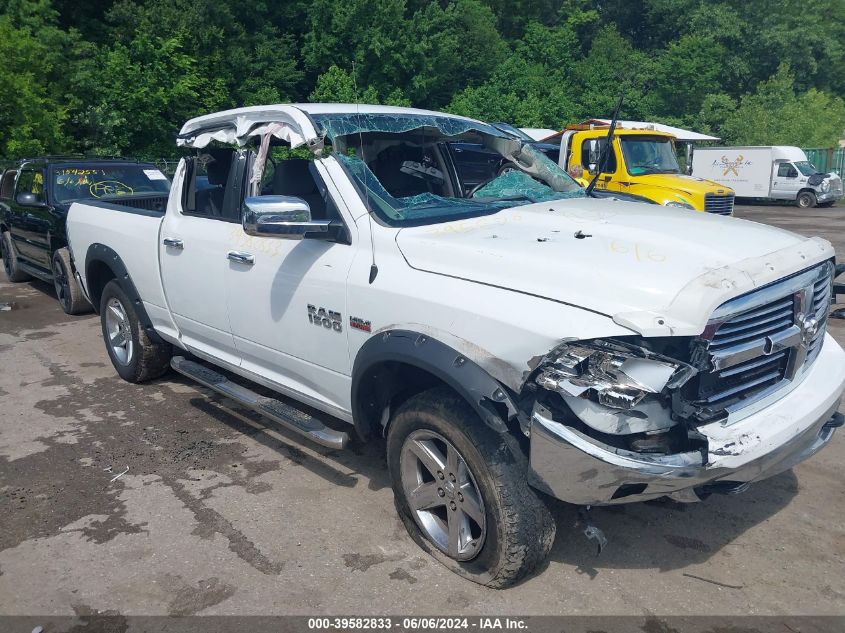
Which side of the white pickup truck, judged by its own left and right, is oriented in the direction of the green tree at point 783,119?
left

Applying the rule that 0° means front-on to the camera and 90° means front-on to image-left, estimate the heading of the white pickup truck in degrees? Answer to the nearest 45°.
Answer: approximately 315°

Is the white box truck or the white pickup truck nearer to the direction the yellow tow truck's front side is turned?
the white pickup truck

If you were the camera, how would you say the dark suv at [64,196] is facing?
facing the viewer and to the right of the viewer

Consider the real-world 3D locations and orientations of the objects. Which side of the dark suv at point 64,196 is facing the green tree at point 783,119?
left

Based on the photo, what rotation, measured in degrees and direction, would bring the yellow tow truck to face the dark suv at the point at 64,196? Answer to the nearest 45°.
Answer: approximately 90° to its right

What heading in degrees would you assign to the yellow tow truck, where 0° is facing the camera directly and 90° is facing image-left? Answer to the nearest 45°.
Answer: approximately 315°

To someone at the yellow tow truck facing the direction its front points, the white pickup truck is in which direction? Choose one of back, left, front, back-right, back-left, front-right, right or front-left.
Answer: front-right

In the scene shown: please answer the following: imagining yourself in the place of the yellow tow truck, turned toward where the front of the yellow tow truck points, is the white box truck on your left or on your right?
on your left

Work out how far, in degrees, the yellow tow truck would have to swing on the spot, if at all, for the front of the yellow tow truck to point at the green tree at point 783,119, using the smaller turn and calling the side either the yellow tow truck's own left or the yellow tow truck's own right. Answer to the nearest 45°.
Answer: approximately 135° to the yellow tow truck's own left

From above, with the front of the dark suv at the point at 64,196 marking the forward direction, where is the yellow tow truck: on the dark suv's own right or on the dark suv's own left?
on the dark suv's own left
